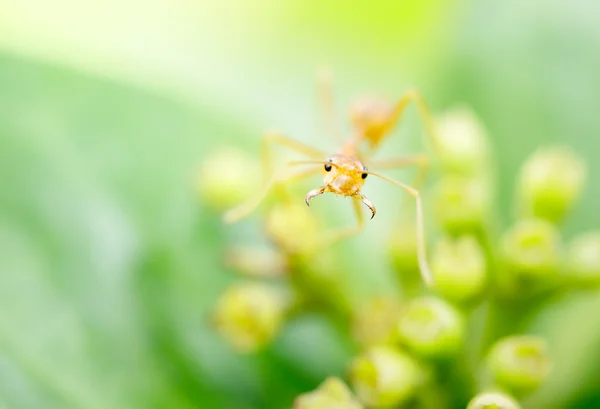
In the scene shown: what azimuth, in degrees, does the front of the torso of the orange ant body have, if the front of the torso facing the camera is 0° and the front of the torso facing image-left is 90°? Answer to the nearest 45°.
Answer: approximately 0°
